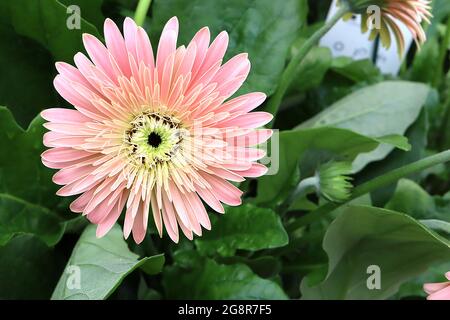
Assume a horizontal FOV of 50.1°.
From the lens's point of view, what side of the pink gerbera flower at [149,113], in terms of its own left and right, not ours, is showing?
front
